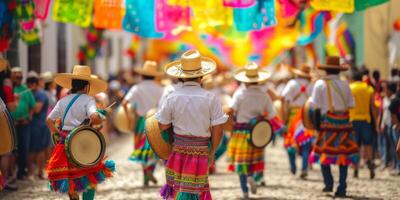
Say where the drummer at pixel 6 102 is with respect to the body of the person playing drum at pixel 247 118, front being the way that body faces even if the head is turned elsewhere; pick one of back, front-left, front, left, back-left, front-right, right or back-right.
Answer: left

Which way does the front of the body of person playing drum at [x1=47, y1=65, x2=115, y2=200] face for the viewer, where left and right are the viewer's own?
facing away from the viewer and to the right of the viewer

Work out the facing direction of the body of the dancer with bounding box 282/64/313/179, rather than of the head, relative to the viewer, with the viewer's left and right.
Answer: facing away from the viewer

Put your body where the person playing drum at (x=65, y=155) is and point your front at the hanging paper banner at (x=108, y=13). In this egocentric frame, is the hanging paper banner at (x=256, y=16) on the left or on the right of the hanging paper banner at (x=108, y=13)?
right

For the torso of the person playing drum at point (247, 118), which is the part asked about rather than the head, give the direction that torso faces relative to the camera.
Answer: away from the camera

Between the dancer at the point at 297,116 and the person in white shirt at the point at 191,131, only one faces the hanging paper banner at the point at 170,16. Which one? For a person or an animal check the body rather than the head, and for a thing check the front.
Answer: the person in white shirt

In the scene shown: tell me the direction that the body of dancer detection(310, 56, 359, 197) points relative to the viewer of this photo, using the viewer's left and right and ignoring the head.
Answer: facing away from the viewer

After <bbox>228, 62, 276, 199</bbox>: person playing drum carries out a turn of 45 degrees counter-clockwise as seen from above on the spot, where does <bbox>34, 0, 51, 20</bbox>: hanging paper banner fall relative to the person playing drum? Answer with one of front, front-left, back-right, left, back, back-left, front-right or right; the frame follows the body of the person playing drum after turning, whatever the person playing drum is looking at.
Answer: front-left

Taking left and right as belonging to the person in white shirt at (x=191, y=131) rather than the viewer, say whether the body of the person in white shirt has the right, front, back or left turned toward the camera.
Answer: back

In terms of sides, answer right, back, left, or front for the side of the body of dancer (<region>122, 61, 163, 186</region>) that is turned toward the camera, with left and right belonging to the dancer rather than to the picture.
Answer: back
